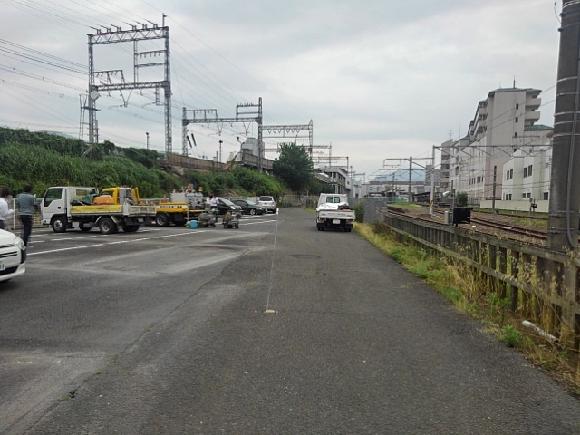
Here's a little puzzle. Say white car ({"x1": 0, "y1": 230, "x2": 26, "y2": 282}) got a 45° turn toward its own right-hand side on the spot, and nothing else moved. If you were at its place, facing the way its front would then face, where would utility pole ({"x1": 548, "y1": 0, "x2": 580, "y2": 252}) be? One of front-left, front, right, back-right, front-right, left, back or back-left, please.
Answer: front-left

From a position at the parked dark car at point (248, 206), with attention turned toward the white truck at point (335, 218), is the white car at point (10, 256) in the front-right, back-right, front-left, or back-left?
front-right

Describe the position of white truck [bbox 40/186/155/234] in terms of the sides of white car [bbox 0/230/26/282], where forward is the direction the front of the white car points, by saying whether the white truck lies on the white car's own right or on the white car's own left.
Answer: on the white car's own left

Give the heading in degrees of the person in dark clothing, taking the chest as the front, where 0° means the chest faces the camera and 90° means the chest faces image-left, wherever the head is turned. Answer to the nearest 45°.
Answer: approximately 180°

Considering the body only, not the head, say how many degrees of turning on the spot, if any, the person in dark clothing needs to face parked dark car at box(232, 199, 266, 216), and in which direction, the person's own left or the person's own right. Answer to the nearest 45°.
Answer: approximately 45° to the person's own right

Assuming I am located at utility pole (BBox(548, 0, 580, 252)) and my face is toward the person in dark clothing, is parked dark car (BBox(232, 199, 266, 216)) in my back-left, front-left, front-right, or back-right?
front-right

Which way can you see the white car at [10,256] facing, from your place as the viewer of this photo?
facing the viewer and to the right of the viewer

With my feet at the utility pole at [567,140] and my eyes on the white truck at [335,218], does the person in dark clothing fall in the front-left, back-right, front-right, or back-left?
front-left

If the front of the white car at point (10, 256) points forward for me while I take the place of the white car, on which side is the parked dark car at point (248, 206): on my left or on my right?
on my left
